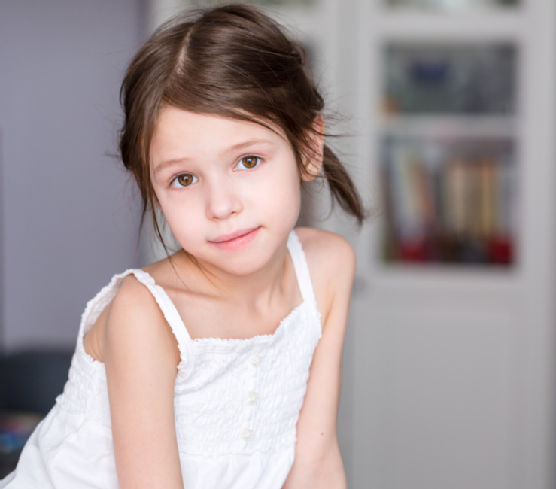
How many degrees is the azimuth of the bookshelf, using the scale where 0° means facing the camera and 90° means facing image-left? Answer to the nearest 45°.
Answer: approximately 0°

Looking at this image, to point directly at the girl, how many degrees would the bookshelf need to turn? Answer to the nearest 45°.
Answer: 0° — it already faces them

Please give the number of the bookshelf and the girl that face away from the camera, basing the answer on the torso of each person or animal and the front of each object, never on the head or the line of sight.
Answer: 0

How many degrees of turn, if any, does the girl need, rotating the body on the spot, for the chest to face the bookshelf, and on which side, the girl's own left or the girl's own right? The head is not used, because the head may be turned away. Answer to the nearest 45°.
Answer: approximately 90° to the girl's own left

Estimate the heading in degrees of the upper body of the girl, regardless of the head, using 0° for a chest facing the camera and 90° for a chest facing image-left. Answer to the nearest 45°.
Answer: approximately 315°
